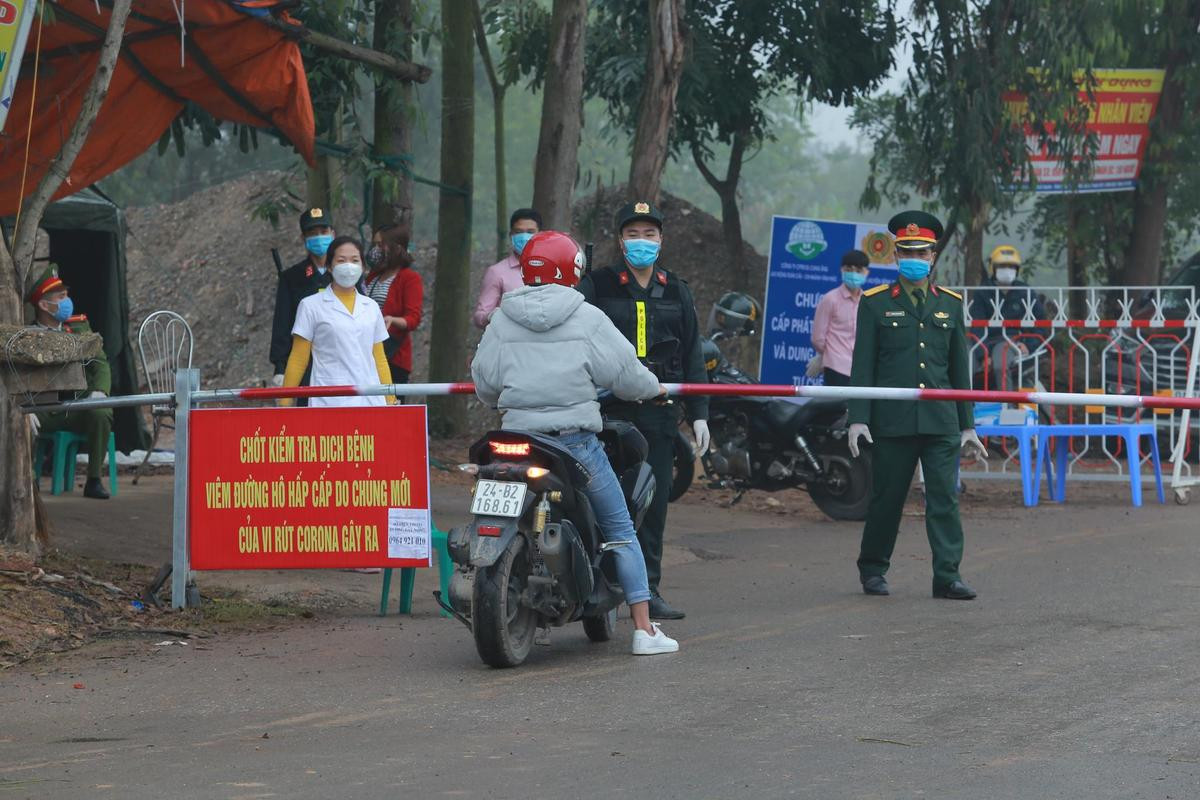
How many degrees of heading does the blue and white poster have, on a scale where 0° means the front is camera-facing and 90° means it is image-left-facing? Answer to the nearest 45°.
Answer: approximately 0°

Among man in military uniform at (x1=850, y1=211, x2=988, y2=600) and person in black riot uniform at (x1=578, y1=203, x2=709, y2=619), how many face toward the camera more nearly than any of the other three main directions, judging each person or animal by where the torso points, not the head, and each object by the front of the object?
2

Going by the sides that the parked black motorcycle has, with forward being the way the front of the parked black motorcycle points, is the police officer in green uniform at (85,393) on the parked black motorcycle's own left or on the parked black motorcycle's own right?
on the parked black motorcycle's own left

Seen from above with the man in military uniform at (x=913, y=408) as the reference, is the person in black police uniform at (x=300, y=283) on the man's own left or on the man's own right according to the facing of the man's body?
on the man's own right

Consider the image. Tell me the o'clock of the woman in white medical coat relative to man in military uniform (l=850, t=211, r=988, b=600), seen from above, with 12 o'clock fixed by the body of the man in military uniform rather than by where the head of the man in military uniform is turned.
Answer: The woman in white medical coat is roughly at 3 o'clock from the man in military uniform.

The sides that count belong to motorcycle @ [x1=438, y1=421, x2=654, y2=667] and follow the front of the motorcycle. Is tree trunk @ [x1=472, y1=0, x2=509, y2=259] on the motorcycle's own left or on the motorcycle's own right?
on the motorcycle's own left

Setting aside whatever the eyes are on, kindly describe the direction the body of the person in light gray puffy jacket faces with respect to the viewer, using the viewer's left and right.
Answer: facing away from the viewer and to the right of the viewer
